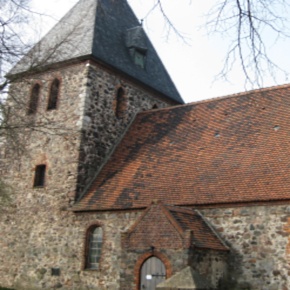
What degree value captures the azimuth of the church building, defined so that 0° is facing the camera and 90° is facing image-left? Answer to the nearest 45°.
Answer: approximately 45°
